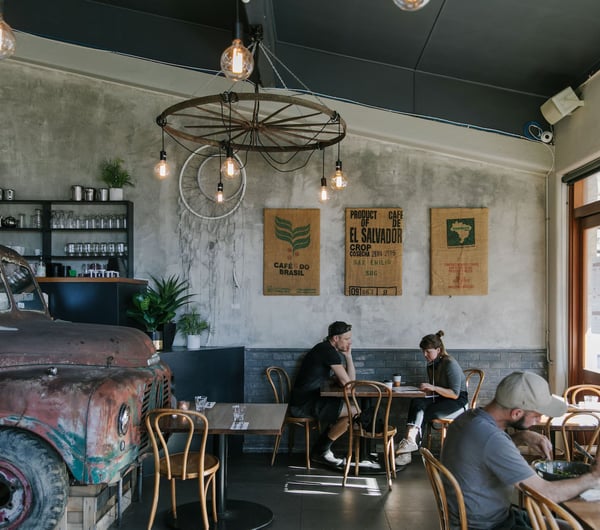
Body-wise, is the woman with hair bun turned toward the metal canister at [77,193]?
yes

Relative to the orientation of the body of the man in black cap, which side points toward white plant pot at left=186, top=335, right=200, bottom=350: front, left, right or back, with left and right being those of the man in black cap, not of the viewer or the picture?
back

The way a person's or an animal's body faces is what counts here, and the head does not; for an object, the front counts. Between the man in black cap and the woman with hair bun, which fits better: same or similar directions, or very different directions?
very different directions

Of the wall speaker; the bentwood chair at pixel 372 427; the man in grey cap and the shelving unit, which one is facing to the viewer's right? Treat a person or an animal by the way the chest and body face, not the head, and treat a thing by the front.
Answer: the man in grey cap

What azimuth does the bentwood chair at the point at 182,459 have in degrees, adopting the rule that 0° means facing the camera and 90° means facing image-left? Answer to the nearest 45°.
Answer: approximately 225°

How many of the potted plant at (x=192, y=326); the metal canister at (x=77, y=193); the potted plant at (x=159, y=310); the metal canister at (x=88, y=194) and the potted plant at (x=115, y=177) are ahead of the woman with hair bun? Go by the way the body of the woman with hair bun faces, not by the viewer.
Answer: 5

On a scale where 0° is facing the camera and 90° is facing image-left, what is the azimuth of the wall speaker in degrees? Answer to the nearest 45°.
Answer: approximately 45°

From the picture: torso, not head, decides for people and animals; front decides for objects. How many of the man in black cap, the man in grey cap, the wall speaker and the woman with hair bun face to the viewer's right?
2

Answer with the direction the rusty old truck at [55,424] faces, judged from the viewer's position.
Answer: facing the viewer and to the right of the viewer

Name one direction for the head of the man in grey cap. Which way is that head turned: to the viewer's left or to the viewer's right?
to the viewer's right

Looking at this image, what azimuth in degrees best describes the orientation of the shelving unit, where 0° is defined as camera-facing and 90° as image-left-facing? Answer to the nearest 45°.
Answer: approximately 0°

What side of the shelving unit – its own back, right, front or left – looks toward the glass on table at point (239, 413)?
front

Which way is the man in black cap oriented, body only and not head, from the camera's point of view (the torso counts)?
to the viewer's right

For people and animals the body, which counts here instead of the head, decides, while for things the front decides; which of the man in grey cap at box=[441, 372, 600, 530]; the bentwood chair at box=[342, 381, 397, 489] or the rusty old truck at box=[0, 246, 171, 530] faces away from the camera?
the bentwood chair

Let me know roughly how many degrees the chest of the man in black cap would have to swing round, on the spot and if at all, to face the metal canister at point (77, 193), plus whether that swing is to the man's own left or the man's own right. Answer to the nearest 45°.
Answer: approximately 180°

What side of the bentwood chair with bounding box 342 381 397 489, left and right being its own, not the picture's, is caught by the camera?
back

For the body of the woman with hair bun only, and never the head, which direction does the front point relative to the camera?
to the viewer's left

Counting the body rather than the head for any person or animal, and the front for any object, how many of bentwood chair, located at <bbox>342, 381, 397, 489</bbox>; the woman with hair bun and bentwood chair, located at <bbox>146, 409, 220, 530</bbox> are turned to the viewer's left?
1
